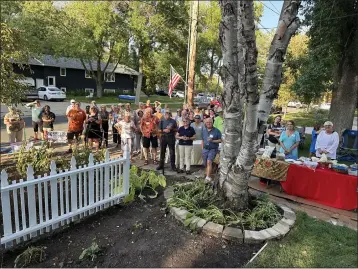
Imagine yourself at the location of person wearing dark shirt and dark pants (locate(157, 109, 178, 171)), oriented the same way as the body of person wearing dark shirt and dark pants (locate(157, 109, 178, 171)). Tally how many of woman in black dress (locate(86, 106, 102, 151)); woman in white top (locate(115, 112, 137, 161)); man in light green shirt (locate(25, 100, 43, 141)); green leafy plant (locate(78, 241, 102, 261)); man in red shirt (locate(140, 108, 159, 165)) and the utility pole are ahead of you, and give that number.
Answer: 1

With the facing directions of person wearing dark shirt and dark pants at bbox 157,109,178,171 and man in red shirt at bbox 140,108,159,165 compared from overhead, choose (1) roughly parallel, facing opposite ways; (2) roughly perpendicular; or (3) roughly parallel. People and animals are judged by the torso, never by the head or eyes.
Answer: roughly parallel

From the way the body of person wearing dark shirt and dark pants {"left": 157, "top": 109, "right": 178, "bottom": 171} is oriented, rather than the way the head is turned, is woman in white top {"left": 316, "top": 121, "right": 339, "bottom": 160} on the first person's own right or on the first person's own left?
on the first person's own left

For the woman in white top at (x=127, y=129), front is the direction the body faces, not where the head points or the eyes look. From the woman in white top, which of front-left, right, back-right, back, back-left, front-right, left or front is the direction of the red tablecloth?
front-left

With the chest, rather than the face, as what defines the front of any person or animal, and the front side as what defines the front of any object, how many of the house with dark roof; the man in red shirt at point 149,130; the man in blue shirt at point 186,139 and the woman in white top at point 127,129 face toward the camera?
4

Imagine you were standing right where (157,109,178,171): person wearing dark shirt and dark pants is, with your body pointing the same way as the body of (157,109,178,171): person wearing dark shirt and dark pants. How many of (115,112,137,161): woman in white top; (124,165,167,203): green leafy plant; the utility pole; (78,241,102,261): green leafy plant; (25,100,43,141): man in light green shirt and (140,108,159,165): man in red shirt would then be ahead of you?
2

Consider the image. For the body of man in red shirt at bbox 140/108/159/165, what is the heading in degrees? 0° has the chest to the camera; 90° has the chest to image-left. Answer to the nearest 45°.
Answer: approximately 0°

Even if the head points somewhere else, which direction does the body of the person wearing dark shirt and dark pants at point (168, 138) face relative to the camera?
toward the camera

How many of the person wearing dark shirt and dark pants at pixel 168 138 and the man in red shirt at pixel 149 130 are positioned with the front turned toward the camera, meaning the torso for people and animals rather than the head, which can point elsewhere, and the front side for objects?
2

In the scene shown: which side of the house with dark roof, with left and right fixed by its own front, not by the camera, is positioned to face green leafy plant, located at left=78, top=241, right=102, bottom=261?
front

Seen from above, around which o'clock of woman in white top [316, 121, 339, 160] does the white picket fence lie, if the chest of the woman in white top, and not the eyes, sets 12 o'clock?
The white picket fence is roughly at 1 o'clock from the woman in white top.

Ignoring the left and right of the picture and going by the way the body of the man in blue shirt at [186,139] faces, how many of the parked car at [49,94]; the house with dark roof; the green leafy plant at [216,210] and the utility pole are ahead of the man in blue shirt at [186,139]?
1

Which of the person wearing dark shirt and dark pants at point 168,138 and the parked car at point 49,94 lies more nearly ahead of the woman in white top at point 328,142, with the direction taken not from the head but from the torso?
the person wearing dark shirt and dark pants

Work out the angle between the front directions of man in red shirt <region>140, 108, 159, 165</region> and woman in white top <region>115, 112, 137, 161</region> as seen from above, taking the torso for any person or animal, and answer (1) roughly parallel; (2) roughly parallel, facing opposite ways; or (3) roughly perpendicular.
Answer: roughly parallel

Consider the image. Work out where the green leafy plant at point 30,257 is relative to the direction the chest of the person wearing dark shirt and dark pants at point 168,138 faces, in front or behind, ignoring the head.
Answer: in front

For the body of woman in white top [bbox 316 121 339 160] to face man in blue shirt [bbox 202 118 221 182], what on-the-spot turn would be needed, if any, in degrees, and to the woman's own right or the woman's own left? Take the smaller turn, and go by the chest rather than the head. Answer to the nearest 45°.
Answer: approximately 45° to the woman's own right

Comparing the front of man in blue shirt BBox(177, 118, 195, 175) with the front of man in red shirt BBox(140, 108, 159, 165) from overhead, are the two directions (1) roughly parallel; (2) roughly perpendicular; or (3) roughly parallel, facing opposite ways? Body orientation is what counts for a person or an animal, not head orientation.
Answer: roughly parallel

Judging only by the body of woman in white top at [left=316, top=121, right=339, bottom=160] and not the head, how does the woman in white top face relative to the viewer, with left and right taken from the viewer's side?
facing the viewer

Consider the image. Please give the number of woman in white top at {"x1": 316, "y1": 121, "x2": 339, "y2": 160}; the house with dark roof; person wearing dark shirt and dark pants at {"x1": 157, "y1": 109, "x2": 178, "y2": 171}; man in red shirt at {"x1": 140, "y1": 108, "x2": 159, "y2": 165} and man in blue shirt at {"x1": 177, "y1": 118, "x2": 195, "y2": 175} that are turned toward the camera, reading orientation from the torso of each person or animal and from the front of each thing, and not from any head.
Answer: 5

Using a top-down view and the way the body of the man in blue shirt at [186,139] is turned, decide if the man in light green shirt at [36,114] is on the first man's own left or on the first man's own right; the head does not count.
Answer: on the first man's own right
